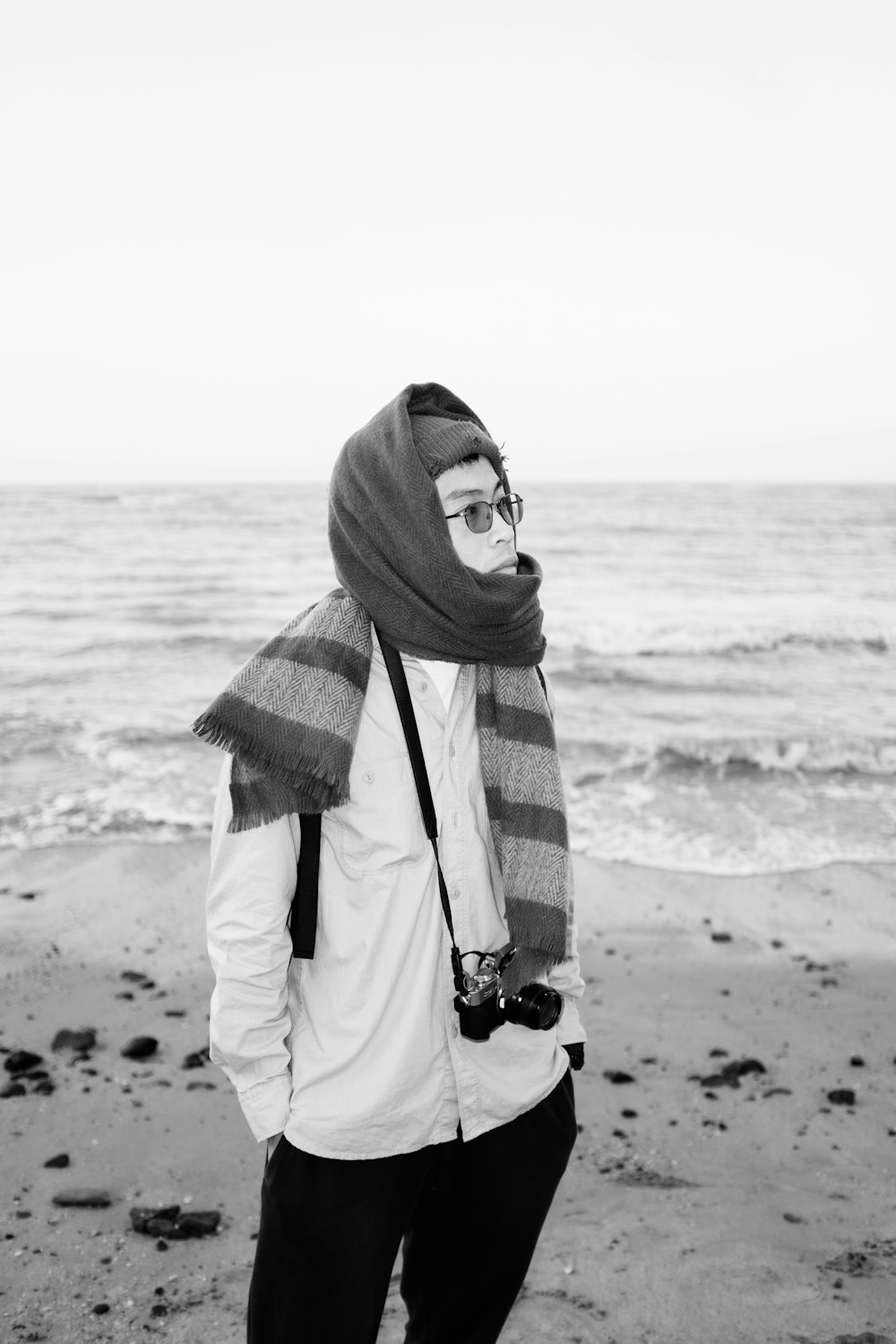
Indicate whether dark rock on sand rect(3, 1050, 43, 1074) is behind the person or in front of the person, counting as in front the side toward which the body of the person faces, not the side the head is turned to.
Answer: behind

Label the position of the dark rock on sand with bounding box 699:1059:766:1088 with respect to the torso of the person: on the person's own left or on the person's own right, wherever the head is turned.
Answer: on the person's own left

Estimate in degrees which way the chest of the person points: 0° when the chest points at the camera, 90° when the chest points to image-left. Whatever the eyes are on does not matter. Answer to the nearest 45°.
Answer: approximately 315°

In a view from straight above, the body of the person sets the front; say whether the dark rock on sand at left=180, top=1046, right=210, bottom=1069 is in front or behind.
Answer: behind
